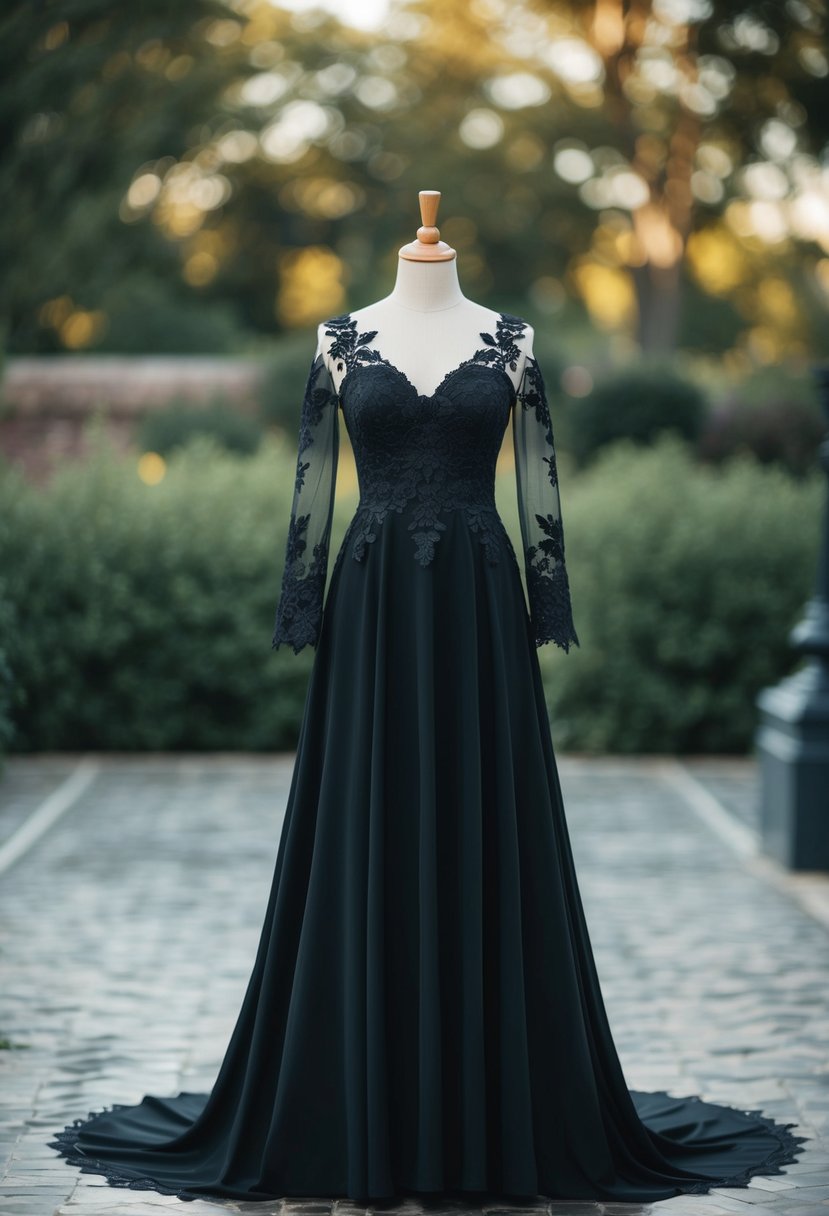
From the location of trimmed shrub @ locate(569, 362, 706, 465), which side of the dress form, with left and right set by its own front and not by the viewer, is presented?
back

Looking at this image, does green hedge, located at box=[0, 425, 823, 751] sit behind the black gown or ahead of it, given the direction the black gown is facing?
behind

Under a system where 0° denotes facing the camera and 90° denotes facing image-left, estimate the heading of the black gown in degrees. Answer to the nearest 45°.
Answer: approximately 0°

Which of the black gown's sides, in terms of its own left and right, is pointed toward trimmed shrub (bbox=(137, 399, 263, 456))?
back

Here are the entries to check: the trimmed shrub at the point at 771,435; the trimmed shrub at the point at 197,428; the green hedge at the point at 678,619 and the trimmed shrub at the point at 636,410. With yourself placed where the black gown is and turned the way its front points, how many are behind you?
4

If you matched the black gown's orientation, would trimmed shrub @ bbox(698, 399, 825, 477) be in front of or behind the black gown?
behind

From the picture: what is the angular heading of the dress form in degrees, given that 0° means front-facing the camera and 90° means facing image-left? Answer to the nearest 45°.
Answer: approximately 0°

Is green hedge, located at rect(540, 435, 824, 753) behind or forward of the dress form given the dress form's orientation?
behind

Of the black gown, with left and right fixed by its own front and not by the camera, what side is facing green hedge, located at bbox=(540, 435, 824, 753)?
back

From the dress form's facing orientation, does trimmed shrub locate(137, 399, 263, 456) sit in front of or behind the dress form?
behind

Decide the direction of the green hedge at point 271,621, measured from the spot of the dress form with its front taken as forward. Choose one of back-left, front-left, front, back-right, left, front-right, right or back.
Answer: back
